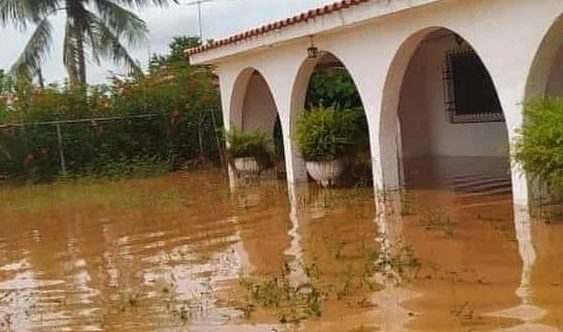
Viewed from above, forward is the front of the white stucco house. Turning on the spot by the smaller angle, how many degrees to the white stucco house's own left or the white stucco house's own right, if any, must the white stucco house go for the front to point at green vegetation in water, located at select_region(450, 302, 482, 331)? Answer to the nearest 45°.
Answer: approximately 45° to the white stucco house's own left

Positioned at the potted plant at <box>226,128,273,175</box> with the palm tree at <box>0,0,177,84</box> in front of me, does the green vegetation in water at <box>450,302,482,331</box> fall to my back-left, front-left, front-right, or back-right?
back-left

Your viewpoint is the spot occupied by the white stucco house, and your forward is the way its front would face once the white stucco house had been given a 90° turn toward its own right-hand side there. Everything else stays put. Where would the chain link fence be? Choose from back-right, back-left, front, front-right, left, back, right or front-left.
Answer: front

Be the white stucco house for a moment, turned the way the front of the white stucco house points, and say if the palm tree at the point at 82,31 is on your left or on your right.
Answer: on your right

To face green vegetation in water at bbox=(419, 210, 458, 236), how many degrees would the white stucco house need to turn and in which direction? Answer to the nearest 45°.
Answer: approximately 45° to its left

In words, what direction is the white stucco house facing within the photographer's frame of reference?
facing the viewer and to the left of the viewer

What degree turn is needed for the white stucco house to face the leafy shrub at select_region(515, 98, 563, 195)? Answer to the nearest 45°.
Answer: approximately 45° to its left

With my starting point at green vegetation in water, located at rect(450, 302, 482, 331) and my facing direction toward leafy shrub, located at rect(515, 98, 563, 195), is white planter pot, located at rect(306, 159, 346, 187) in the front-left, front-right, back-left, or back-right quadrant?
front-left

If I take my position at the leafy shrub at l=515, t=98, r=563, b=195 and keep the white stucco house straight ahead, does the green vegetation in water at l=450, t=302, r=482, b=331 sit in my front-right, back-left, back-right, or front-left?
back-left

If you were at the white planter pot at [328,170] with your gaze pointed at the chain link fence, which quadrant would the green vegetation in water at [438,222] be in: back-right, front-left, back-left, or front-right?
back-left
